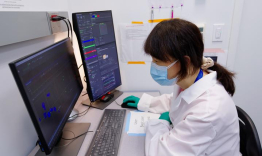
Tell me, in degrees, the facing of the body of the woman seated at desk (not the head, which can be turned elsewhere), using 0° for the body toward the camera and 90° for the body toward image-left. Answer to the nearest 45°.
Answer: approximately 90°

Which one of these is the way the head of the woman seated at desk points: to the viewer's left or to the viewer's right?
to the viewer's left
